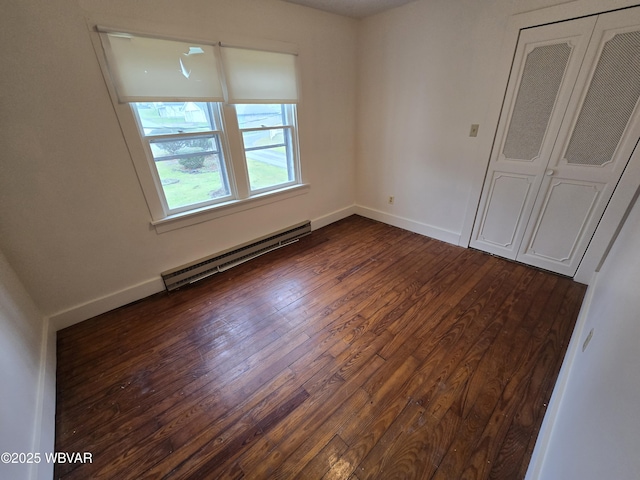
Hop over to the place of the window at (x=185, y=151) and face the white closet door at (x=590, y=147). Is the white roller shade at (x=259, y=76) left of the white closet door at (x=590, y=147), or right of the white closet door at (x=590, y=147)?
left

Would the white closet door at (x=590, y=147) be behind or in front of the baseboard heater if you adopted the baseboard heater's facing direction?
in front

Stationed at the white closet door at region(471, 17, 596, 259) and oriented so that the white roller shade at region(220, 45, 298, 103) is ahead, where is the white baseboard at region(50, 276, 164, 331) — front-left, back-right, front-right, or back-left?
front-left

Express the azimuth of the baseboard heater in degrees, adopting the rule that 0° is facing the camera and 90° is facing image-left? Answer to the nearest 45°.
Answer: approximately 315°

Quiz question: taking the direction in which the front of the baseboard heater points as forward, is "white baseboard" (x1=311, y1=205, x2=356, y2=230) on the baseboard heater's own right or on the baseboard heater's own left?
on the baseboard heater's own left

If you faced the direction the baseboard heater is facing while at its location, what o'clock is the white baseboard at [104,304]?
The white baseboard is roughly at 4 o'clock from the baseboard heater.

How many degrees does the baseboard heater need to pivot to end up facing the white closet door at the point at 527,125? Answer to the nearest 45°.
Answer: approximately 45° to its left

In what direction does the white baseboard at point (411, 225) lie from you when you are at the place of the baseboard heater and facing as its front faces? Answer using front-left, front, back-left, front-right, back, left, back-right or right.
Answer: front-left

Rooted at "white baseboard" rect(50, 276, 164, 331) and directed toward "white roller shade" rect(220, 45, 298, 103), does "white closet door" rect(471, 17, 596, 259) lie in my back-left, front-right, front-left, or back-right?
front-right
